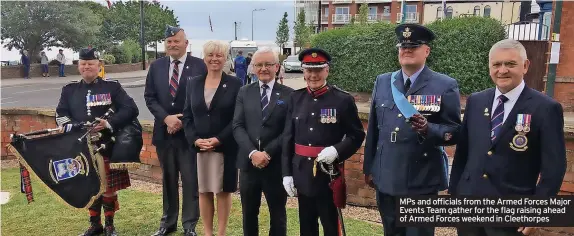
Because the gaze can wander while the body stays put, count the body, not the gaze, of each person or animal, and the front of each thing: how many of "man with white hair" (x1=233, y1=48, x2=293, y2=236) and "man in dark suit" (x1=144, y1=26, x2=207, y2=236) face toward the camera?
2

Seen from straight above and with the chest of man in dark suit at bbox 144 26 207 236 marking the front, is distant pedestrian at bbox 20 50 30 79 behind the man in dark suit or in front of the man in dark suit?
behind

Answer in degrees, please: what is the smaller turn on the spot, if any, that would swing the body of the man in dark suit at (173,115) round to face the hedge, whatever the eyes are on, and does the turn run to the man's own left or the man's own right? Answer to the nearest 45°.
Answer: approximately 135° to the man's own left

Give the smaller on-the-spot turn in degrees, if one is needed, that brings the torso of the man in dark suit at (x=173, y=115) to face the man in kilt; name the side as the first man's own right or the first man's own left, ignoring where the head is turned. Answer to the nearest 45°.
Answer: approximately 90° to the first man's own right

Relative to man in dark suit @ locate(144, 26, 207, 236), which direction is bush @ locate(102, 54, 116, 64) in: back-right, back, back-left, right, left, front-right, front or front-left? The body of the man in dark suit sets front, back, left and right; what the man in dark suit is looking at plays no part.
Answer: back

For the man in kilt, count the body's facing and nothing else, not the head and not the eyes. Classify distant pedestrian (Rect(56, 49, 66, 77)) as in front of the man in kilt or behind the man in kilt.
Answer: behind

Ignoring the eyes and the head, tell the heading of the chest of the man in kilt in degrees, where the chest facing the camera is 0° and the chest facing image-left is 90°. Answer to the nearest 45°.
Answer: approximately 0°

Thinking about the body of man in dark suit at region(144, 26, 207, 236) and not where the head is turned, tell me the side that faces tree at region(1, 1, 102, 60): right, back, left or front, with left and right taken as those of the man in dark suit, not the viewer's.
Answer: back
